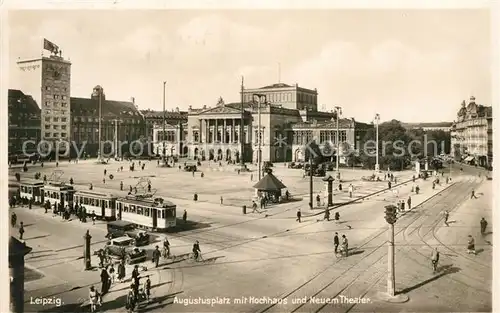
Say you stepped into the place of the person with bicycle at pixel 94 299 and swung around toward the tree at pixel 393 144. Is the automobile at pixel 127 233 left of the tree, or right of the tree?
left

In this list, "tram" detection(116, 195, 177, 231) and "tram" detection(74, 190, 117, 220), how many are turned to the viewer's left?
0

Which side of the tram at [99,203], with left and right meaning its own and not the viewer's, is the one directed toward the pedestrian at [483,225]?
front

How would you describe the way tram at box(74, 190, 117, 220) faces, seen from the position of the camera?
facing the viewer and to the right of the viewer

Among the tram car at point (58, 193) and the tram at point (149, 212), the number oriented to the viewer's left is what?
0

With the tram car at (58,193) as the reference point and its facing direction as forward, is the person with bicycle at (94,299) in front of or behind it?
in front

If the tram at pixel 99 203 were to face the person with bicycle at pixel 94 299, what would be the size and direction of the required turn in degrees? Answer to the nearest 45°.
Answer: approximately 45° to its right

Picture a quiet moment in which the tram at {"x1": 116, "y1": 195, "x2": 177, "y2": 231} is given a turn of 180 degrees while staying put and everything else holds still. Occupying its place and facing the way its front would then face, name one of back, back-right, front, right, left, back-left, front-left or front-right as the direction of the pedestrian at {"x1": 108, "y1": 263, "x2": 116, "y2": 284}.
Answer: back-left

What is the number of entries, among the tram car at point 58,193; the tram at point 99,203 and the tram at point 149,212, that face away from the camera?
0

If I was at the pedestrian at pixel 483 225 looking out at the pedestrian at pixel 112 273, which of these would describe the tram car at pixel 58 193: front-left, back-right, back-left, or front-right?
front-right

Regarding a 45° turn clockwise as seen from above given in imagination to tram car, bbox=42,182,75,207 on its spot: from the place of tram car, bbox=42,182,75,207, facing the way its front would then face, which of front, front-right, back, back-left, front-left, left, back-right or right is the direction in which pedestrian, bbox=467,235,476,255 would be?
front-left

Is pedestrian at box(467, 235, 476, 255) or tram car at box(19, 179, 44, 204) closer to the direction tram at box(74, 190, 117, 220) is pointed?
the pedestrian

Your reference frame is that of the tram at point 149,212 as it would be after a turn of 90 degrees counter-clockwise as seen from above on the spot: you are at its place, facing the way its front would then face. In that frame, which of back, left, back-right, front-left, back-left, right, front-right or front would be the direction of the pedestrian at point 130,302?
back-right

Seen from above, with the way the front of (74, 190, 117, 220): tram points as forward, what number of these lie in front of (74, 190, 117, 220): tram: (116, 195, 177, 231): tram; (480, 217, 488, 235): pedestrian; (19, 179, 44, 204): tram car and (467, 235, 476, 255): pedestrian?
3

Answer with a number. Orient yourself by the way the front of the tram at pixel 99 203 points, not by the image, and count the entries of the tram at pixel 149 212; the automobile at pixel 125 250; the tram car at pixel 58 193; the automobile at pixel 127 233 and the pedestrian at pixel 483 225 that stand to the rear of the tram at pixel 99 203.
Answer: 1
